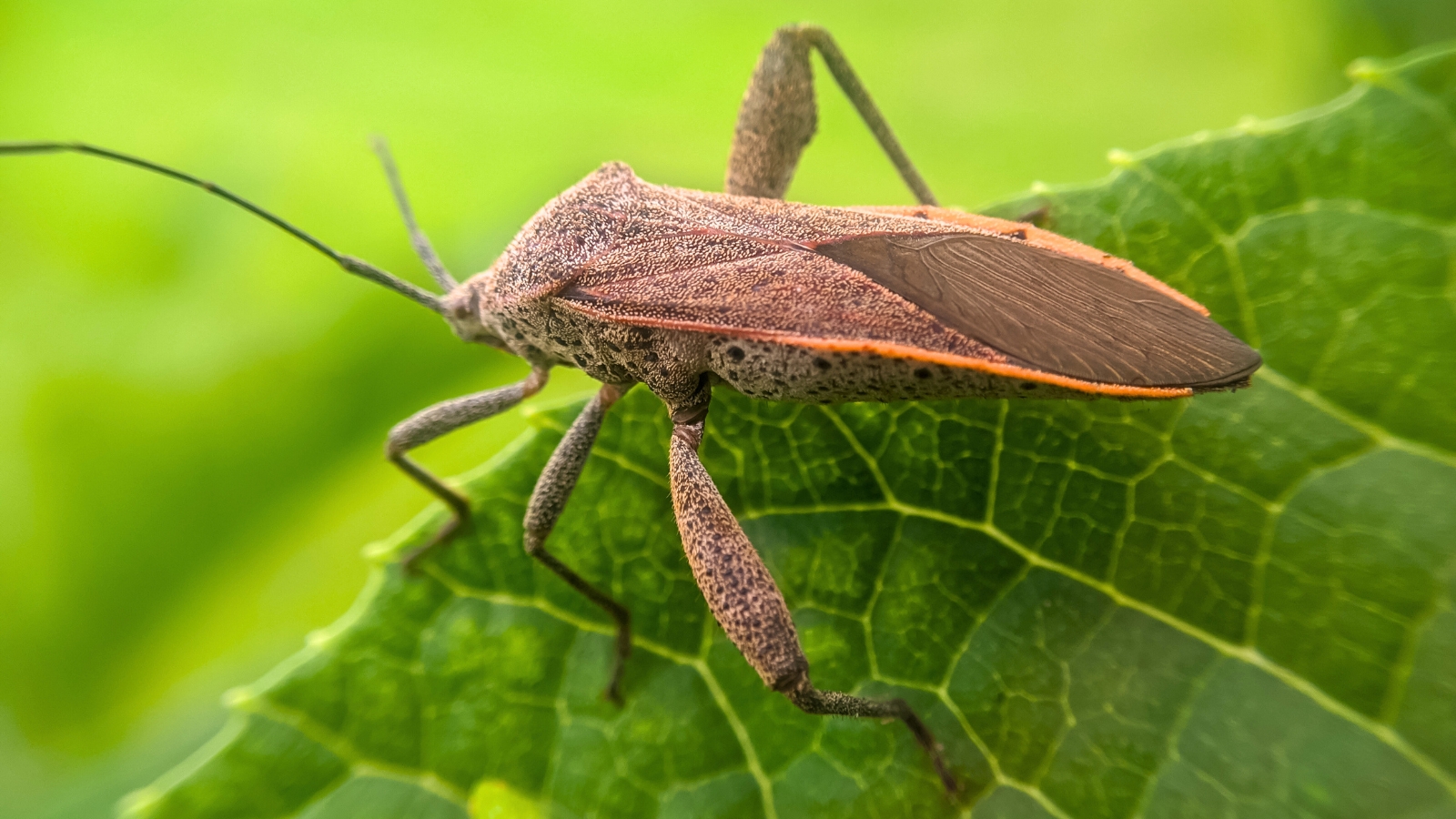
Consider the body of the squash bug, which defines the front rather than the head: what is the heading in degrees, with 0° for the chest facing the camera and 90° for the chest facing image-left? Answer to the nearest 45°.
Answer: approximately 90°
